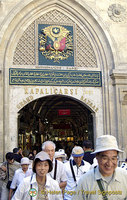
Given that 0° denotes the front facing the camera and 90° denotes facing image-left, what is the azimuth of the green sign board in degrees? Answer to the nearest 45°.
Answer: approximately 0°

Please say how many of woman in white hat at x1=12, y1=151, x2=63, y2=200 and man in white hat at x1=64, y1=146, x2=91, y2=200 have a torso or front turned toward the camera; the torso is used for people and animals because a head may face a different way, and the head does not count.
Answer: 2

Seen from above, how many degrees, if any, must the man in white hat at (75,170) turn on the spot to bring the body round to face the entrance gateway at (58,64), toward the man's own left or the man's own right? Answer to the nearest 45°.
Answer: approximately 180°

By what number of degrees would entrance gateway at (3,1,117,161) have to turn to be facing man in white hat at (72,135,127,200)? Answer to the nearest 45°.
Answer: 0° — it already faces them

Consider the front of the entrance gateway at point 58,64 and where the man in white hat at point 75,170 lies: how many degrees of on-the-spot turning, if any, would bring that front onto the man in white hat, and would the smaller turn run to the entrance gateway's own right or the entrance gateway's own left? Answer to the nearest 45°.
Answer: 0° — it already faces them

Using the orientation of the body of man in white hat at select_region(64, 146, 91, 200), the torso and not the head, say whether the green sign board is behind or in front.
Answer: behind

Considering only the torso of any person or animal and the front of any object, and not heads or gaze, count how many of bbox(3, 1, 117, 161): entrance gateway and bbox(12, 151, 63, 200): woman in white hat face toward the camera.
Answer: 2
